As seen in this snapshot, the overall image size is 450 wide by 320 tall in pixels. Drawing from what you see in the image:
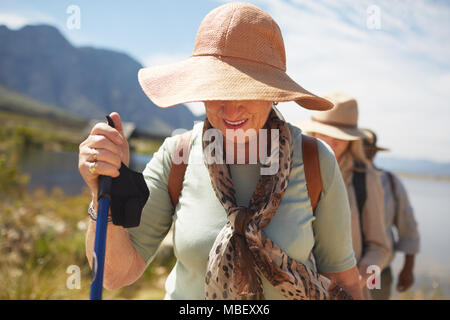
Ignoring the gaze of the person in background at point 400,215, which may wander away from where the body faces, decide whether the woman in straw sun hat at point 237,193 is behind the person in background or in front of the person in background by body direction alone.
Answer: in front

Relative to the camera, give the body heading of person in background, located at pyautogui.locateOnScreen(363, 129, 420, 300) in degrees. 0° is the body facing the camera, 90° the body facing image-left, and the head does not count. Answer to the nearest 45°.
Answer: approximately 0°

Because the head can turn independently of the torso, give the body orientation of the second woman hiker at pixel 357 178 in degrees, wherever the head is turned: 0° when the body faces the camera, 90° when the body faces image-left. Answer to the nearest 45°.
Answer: approximately 45°

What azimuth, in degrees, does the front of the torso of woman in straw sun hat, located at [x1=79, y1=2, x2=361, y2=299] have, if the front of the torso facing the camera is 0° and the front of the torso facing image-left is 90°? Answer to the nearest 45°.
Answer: approximately 0°

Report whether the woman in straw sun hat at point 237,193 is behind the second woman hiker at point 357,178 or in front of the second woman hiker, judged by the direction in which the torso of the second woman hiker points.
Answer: in front

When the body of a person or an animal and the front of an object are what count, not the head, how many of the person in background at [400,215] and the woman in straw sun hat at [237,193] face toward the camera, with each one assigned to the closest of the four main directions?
2
